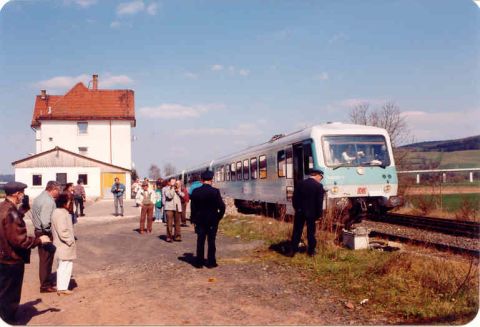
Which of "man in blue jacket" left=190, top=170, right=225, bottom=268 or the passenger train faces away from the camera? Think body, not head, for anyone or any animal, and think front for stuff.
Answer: the man in blue jacket

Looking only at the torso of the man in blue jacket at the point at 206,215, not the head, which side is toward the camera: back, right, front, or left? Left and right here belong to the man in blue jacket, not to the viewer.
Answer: back

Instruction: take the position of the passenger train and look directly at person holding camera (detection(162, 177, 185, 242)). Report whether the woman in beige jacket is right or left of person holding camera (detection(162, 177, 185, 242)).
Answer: left

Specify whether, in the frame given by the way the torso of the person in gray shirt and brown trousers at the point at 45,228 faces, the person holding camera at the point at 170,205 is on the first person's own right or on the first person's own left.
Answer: on the first person's own left

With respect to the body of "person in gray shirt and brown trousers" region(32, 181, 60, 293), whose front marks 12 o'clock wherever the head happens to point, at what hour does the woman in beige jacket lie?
The woman in beige jacket is roughly at 2 o'clock from the person in gray shirt and brown trousers.

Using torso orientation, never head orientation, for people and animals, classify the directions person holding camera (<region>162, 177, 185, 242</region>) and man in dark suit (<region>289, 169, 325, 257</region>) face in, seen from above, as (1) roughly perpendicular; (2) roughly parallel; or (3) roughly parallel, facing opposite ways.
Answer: roughly perpendicular

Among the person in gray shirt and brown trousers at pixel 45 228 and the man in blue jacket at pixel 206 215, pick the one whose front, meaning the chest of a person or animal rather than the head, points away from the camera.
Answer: the man in blue jacket

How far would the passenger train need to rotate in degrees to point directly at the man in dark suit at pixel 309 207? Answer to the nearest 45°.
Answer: approximately 45° to its right
